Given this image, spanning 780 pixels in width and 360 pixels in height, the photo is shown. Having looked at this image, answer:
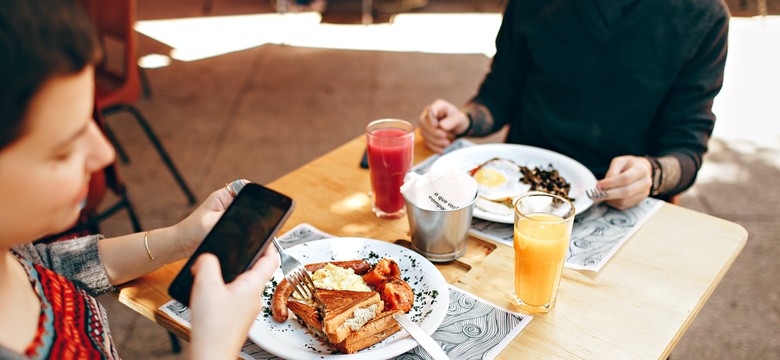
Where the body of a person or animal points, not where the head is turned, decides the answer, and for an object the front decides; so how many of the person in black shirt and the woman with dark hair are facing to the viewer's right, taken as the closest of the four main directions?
1

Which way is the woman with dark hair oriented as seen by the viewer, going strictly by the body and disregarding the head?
to the viewer's right

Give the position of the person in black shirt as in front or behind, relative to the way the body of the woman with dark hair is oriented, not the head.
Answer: in front

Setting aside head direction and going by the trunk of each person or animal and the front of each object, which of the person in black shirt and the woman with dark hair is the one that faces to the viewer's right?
the woman with dark hair

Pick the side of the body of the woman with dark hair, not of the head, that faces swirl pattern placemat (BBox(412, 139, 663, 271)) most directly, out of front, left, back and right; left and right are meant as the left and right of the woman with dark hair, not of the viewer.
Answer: front

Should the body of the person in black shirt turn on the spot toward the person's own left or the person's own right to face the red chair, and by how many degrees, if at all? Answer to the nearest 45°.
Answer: approximately 45° to the person's own right

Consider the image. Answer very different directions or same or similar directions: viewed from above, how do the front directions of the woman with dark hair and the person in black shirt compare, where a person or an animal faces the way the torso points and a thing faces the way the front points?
very different directions

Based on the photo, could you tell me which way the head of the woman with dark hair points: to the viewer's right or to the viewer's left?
to the viewer's right

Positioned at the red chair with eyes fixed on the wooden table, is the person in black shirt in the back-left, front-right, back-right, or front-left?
front-left

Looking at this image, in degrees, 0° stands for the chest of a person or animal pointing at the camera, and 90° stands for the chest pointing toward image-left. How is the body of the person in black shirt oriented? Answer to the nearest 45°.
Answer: approximately 45°

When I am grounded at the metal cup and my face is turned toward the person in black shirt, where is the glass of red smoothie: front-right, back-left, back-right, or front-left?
front-left

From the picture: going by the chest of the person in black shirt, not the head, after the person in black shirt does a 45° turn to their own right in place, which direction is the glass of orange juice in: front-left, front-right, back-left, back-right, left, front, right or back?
left
